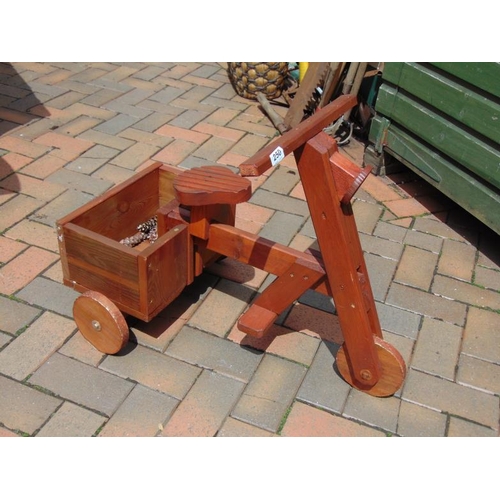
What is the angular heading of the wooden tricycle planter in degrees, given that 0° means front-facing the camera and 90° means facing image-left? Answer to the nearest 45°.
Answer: approximately 315°

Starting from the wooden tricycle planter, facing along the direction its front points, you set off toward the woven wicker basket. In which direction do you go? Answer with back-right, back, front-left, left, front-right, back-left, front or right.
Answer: back-left

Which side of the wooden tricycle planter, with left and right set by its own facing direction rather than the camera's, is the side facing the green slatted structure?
left
